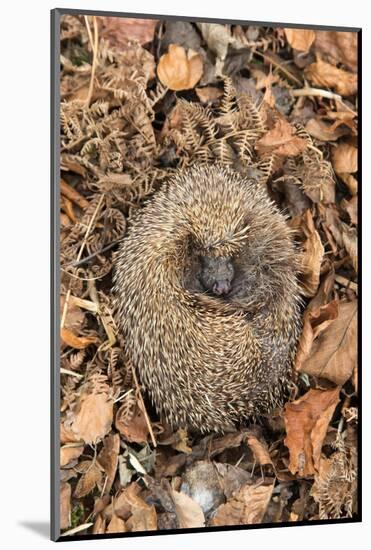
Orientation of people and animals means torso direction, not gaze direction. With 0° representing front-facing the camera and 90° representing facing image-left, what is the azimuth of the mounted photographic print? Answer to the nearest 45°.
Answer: approximately 315°
